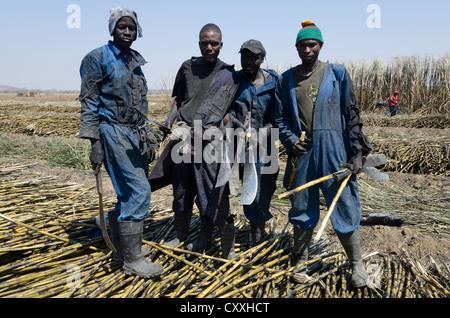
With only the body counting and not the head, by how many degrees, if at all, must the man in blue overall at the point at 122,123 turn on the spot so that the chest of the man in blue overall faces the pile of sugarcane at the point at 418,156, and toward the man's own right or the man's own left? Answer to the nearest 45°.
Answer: approximately 90° to the man's own left

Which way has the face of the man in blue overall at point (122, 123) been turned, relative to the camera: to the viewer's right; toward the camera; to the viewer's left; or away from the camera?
toward the camera

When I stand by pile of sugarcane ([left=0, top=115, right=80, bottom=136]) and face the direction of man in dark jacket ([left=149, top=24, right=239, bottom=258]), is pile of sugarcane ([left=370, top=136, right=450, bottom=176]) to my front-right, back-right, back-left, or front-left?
front-left

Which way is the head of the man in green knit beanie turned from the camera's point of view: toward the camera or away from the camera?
toward the camera

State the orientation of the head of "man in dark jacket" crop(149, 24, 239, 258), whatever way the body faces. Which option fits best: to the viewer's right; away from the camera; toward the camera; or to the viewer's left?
toward the camera

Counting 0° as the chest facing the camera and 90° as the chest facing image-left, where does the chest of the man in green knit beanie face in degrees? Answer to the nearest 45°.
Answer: approximately 0°

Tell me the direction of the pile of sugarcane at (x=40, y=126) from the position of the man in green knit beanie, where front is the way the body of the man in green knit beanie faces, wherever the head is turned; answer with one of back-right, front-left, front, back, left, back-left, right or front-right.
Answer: back-right

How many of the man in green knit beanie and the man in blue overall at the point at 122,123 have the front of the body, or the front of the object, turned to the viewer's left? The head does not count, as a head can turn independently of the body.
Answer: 0

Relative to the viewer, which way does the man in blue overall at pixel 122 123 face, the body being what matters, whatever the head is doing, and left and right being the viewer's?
facing the viewer and to the right of the viewer
